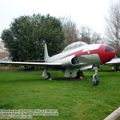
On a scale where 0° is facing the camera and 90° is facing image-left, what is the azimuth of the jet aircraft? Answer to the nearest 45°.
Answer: approximately 315°
